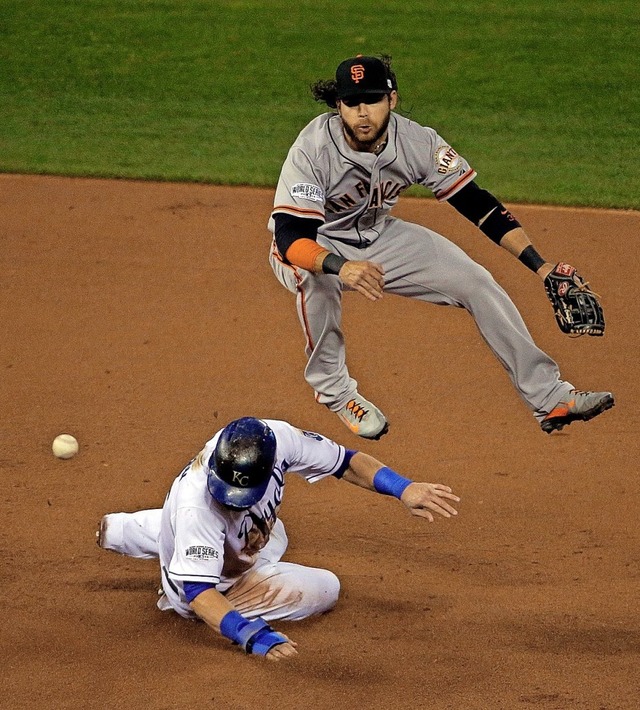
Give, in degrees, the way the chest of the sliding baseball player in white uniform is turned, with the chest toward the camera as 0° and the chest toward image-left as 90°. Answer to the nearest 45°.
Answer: approximately 315°

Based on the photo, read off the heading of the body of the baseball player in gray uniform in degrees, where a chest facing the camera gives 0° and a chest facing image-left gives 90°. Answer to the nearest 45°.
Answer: approximately 0°

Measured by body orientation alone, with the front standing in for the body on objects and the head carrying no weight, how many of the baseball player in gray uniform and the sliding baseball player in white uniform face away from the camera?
0
